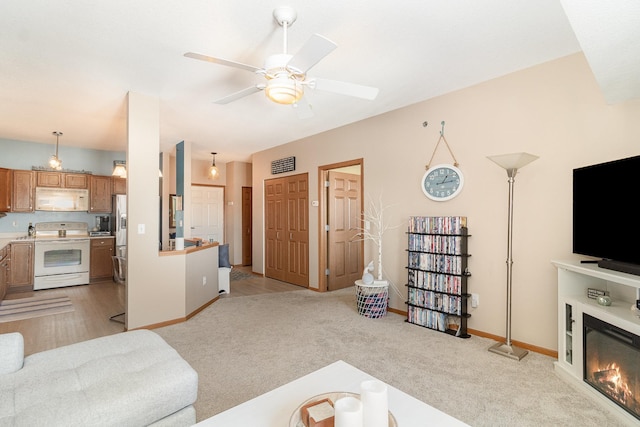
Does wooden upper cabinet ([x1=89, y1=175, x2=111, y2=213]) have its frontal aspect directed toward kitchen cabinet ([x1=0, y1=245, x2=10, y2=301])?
no

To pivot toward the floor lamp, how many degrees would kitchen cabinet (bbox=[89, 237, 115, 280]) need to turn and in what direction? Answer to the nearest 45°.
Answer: approximately 45° to its left

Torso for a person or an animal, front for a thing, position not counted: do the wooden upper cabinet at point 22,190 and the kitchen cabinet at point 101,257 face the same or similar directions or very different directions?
same or similar directions

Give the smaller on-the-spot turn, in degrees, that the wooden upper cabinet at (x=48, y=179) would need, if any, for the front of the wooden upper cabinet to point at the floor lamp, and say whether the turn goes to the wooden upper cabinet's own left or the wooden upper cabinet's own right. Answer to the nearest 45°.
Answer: approximately 45° to the wooden upper cabinet's own left

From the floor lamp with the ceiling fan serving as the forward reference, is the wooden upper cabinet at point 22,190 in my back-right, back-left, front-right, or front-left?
front-right

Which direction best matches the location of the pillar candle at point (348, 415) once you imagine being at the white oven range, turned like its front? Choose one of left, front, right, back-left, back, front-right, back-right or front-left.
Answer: front

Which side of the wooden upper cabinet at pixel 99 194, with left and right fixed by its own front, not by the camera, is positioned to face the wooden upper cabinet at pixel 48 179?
right

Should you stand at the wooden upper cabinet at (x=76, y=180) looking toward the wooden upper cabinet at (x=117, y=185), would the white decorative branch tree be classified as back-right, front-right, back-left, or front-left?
front-right

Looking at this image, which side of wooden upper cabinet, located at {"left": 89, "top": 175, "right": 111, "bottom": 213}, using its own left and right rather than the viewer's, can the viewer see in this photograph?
front

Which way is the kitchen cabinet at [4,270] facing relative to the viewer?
to the viewer's right

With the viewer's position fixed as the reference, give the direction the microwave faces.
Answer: facing the viewer

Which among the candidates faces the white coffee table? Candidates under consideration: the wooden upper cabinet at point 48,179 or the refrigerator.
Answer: the wooden upper cabinet

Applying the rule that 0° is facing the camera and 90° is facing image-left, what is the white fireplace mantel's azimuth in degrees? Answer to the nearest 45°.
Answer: approximately 45°

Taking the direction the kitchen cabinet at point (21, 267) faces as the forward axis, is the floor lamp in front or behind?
in front

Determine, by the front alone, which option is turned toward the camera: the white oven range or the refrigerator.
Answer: the white oven range

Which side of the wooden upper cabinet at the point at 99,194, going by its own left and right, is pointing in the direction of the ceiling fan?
front

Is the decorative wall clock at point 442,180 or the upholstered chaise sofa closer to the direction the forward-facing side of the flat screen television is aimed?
the upholstered chaise sofa

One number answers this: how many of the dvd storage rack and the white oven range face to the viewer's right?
0
